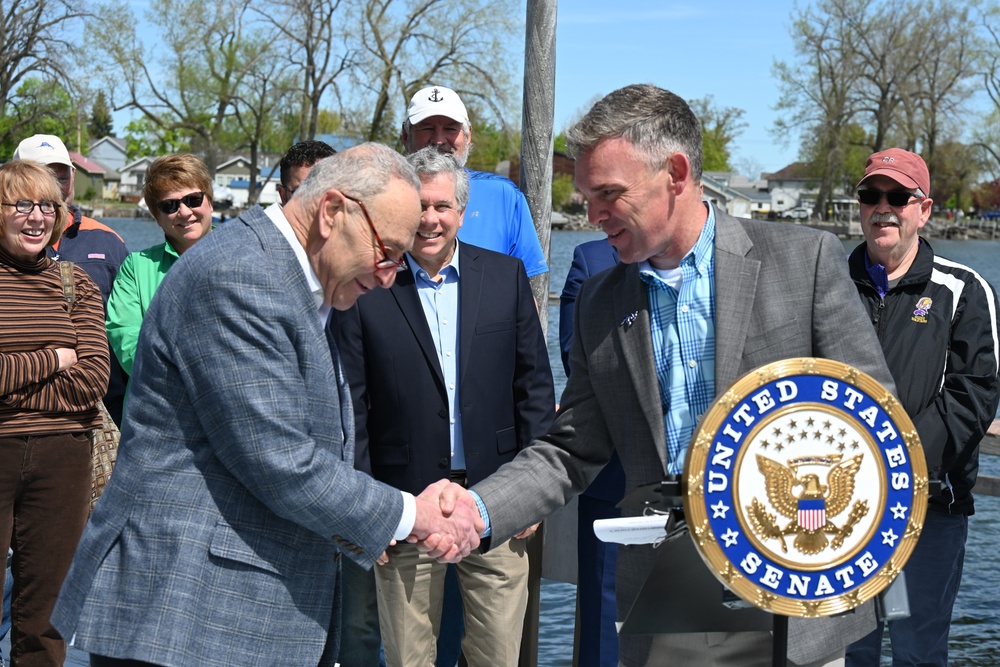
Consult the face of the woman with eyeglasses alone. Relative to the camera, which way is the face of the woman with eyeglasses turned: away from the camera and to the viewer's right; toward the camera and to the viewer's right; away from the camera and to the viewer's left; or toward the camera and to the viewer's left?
toward the camera and to the viewer's right

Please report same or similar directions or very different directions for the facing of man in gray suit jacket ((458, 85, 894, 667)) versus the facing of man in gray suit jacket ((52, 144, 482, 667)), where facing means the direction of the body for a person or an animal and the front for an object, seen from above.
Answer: very different directions

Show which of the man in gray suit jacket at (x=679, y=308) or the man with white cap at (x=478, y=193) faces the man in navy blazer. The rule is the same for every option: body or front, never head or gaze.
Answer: the man with white cap

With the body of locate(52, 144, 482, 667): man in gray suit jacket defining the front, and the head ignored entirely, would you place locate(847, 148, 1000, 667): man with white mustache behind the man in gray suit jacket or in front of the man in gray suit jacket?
in front

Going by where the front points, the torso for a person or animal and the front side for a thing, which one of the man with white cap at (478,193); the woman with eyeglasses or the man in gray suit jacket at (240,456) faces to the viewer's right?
the man in gray suit jacket

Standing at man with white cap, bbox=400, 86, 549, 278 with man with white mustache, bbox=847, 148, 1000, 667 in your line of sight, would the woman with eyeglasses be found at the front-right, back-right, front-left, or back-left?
back-right

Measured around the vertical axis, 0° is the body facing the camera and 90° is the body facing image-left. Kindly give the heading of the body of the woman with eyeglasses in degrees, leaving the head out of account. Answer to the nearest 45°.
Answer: approximately 0°

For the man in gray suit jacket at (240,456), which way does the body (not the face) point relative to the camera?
to the viewer's right

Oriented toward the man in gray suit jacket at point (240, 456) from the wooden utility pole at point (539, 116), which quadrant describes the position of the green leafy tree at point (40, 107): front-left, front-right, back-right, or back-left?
back-right

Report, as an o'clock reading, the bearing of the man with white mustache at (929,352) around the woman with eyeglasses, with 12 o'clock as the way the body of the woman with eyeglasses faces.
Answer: The man with white mustache is roughly at 10 o'clock from the woman with eyeglasses.

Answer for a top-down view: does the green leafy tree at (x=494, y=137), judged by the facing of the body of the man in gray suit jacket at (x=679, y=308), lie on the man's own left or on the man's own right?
on the man's own right

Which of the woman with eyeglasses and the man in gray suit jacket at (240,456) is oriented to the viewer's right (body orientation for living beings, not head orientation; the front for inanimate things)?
the man in gray suit jacket
